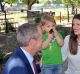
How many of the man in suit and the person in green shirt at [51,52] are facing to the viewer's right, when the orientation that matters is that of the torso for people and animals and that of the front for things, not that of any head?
1

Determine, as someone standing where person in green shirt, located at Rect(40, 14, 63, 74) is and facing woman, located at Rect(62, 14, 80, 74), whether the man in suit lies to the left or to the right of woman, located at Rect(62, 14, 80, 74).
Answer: right

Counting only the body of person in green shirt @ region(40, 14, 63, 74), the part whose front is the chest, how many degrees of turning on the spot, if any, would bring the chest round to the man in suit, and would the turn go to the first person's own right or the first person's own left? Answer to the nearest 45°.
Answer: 0° — they already face them

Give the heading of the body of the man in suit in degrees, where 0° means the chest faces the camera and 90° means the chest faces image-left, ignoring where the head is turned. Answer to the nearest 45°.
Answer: approximately 270°

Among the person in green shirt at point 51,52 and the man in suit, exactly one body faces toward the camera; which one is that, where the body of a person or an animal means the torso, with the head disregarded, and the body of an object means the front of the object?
the person in green shirt

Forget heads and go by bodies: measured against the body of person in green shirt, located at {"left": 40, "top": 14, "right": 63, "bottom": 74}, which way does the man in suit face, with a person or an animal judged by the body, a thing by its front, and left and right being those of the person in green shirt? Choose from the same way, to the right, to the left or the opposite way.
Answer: to the left

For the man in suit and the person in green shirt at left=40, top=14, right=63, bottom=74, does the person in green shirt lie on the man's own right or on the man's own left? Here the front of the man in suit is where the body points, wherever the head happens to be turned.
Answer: on the man's own left

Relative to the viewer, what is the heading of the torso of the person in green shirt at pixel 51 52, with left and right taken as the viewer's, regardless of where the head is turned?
facing the viewer
